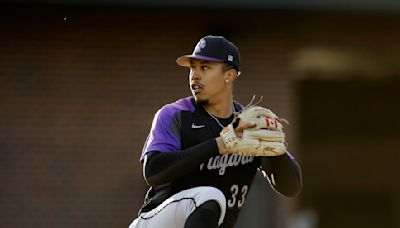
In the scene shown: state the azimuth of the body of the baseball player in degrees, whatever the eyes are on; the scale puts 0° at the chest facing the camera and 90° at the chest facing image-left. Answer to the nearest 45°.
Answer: approximately 315°
